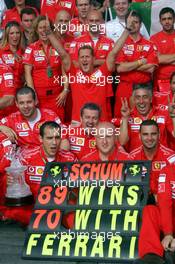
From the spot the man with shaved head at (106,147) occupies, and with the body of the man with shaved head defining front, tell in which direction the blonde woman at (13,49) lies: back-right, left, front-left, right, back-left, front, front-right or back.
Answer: back-right

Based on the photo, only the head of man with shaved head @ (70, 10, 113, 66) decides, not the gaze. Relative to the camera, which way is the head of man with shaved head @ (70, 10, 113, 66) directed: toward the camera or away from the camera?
toward the camera

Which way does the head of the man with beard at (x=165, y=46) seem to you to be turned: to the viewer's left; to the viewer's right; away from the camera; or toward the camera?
toward the camera

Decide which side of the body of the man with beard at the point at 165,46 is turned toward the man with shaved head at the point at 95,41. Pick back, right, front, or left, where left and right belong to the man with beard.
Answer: right

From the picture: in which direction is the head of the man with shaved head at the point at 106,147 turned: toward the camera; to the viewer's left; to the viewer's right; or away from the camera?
toward the camera

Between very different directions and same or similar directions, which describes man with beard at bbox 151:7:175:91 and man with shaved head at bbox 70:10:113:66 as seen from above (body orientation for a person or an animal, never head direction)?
same or similar directions

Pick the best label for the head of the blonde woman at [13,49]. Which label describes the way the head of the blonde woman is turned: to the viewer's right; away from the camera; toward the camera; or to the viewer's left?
toward the camera

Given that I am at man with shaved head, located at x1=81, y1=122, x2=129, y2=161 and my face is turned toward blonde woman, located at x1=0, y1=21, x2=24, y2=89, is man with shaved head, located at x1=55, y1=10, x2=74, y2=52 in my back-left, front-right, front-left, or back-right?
front-right

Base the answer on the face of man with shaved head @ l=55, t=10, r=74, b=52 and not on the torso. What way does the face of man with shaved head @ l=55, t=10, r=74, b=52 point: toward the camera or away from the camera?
toward the camera

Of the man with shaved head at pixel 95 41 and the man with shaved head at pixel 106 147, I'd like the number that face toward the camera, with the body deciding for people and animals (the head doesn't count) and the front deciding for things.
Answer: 2

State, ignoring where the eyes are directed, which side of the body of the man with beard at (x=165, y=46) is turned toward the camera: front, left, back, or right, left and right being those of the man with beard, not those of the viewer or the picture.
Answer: front
